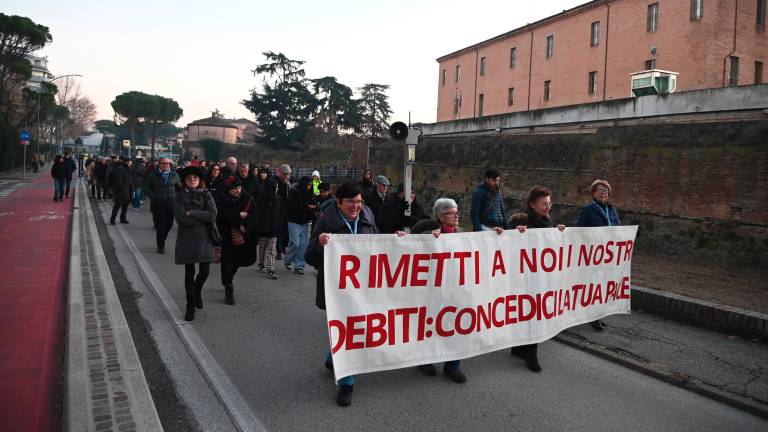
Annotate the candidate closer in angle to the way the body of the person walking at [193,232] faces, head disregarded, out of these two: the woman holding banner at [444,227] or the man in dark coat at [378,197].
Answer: the woman holding banner

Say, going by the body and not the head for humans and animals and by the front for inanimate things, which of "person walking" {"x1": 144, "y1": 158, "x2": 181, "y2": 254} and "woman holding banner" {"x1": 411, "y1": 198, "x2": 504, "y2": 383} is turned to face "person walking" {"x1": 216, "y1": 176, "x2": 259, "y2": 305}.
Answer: "person walking" {"x1": 144, "y1": 158, "x2": 181, "y2": 254}

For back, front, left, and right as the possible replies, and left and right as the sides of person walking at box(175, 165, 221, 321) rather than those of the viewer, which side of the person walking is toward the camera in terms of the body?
front

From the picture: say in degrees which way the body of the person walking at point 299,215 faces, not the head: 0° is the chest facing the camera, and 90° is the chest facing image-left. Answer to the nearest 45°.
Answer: approximately 315°

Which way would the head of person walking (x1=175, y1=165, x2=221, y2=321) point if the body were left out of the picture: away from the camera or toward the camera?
toward the camera

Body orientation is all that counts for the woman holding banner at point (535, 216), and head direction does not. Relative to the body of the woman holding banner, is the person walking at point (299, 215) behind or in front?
behind

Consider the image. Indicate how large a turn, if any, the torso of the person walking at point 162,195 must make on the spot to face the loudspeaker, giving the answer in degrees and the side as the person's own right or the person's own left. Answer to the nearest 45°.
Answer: approximately 45° to the person's own left

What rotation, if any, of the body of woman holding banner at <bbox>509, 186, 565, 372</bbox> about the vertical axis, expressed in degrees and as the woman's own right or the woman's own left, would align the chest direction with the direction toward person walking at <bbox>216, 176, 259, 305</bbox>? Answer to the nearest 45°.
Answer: approximately 135° to the woman's own right

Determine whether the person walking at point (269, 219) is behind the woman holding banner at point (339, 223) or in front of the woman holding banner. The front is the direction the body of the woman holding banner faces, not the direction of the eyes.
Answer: behind

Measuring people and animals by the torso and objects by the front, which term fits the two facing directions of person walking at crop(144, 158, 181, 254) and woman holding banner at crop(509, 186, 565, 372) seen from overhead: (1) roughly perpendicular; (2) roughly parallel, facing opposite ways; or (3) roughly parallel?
roughly parallel

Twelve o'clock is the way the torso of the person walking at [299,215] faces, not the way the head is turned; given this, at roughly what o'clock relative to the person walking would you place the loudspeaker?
The loudspeaker is roughly at 10 o'clock from the person walking.

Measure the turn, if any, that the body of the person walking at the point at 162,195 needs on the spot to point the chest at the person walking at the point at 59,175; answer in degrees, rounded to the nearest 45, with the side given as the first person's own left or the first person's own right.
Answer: approximately 180°

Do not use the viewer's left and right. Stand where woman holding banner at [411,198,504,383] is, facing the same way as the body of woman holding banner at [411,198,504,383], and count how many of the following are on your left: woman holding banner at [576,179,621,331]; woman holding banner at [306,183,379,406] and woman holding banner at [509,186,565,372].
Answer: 2

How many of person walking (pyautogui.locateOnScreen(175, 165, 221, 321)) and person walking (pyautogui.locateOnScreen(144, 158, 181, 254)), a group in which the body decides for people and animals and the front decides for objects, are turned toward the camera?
2

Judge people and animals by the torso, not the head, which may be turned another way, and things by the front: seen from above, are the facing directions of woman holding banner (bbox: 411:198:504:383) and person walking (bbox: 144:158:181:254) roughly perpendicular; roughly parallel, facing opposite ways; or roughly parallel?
roughly parallel

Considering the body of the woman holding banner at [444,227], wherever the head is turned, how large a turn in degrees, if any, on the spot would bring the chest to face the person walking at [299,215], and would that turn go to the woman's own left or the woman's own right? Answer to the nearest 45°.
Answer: approximately 180°

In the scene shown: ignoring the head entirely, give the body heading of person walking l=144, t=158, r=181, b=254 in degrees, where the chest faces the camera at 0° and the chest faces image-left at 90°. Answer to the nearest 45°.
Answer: approximately 0°

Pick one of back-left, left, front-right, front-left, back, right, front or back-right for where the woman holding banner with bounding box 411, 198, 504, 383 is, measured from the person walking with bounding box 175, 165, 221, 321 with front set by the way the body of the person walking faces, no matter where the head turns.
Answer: front-left
